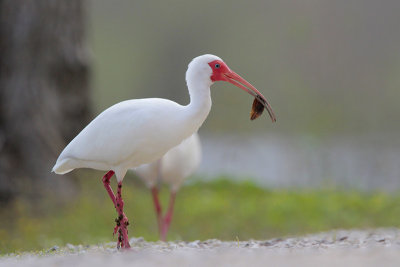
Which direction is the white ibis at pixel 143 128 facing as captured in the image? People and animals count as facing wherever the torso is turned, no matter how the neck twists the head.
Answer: to the viewer's right

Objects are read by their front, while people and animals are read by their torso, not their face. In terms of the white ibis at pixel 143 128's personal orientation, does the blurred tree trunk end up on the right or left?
on its left
